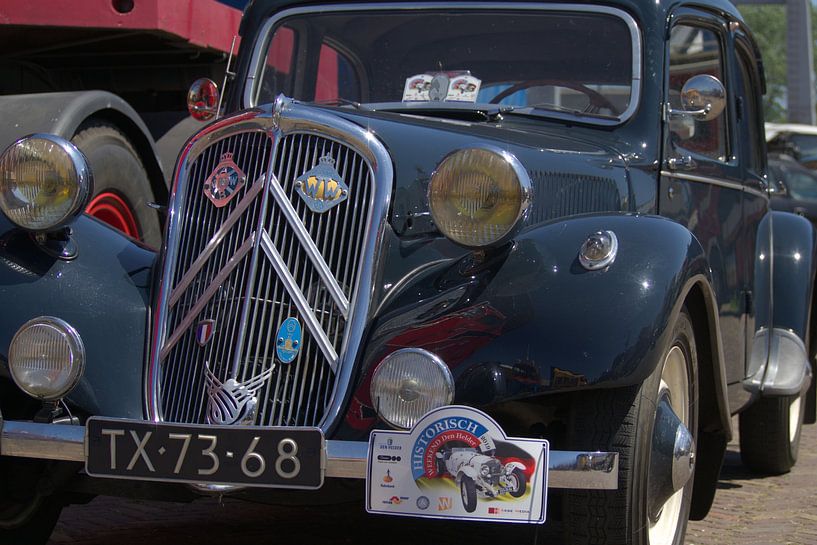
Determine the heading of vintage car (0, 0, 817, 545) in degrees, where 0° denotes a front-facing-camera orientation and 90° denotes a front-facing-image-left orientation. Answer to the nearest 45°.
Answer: approximately 45°

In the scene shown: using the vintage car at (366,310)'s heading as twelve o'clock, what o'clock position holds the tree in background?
The tree in background is roughly at 5 o'clock from the vintage car.

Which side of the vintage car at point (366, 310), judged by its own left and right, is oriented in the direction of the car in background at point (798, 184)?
back

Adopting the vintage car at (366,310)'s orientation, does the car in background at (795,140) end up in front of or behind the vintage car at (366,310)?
behind

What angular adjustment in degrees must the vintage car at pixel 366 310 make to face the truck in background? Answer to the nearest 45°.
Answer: approximately 90° to its right
